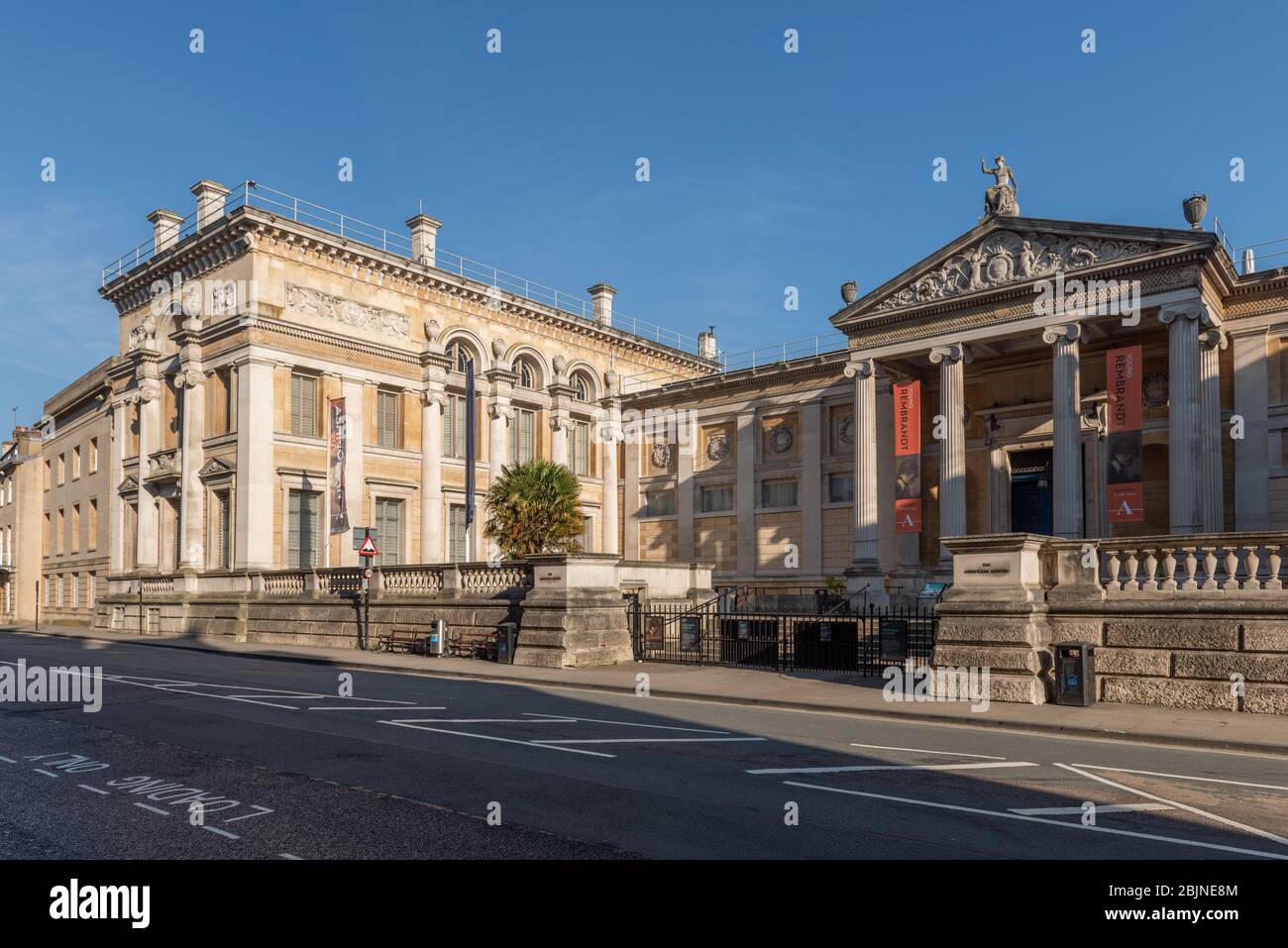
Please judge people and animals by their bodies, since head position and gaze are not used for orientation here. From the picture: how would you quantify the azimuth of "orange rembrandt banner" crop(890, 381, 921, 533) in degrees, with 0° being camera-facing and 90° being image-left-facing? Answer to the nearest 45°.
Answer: approximately 0°

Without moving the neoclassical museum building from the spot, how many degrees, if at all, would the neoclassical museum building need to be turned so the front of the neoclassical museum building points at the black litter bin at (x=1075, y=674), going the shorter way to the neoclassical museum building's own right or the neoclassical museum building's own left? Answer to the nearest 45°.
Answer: approximately 45° to the neoclassical museum building's own left

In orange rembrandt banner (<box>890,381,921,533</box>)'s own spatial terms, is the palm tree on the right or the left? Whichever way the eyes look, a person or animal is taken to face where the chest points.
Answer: on its right

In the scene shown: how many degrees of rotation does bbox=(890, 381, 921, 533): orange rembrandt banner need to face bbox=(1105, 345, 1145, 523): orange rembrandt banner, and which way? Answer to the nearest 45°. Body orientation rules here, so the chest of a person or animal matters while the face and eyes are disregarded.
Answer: approximately 45° to its left

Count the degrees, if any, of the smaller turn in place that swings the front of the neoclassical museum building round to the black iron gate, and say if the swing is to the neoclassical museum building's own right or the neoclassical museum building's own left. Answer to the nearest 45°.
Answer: approximately 45° to the neoclassical museum building's own left

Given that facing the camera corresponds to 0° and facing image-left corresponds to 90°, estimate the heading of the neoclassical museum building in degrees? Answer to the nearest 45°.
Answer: approximately 45°
